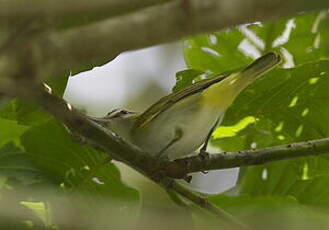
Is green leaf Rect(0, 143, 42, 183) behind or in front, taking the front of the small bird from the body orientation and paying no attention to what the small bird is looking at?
in front

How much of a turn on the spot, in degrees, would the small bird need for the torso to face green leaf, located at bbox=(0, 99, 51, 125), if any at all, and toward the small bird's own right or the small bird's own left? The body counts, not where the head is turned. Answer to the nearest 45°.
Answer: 0° — it already faces it

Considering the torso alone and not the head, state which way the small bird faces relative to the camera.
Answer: to the viewer's left

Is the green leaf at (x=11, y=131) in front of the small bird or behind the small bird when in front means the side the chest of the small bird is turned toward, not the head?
in front
